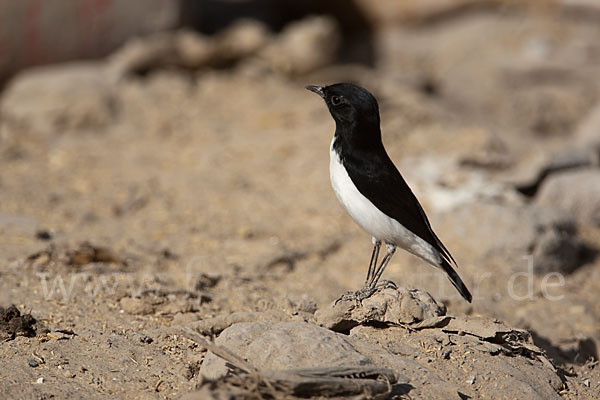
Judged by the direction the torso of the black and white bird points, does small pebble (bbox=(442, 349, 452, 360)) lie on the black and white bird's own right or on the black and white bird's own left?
on the black and white bird's own left

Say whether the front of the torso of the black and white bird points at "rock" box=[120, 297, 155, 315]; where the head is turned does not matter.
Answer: yes

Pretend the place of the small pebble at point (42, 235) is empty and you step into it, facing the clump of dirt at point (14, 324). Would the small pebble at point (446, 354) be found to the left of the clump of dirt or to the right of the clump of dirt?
left

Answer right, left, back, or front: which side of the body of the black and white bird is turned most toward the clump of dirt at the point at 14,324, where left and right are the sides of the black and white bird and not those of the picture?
front

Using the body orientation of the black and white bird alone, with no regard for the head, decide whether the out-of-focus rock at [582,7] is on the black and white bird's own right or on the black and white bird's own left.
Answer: on the black and white bird's own right

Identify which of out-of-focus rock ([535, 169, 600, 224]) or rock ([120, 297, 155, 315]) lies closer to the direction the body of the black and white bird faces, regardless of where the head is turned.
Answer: the rock

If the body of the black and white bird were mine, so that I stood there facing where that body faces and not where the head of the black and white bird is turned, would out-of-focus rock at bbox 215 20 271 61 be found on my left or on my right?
on my right

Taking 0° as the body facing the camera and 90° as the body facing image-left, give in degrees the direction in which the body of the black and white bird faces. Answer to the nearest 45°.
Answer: approximately 90°

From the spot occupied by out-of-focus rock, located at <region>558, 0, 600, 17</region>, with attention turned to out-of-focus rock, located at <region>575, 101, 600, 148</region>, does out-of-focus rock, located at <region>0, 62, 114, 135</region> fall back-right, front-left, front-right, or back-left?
front-right

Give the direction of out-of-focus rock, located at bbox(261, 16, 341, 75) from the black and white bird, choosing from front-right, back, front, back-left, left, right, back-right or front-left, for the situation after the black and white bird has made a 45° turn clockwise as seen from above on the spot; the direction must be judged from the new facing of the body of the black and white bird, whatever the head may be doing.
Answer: front-right
